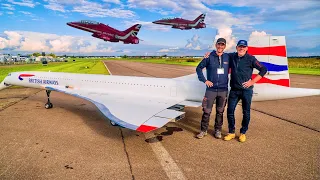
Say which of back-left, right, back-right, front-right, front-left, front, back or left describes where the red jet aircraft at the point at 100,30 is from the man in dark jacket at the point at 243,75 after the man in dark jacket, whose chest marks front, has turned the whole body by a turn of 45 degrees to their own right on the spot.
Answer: right

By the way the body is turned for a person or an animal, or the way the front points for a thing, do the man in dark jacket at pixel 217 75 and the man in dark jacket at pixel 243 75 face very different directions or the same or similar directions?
same or similar directions

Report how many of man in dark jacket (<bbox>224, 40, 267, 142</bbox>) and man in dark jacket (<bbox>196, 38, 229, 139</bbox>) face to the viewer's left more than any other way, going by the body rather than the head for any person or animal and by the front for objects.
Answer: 0

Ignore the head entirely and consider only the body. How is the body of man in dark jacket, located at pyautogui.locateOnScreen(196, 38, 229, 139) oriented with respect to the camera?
toward the camera

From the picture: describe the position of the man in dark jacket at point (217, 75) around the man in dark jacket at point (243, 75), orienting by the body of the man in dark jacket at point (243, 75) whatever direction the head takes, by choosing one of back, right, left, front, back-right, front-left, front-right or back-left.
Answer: right

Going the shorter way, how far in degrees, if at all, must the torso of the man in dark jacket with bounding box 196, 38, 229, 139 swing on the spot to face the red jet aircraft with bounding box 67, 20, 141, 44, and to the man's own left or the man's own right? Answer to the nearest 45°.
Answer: approximately 135° to the man's own right

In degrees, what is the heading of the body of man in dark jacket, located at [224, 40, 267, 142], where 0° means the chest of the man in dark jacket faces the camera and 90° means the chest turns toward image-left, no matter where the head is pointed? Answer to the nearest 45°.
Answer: approximately 0°
